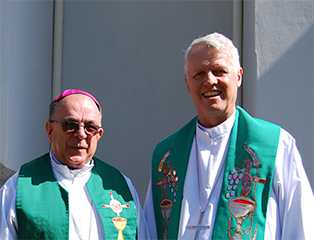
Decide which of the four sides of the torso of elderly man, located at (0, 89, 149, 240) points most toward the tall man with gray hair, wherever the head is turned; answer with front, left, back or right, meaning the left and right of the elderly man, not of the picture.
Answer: left

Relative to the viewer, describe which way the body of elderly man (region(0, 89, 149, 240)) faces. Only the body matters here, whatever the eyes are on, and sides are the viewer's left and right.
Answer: facing the viewer

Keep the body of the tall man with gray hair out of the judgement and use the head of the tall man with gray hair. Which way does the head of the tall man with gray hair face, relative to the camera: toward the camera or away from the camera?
toward the camera
